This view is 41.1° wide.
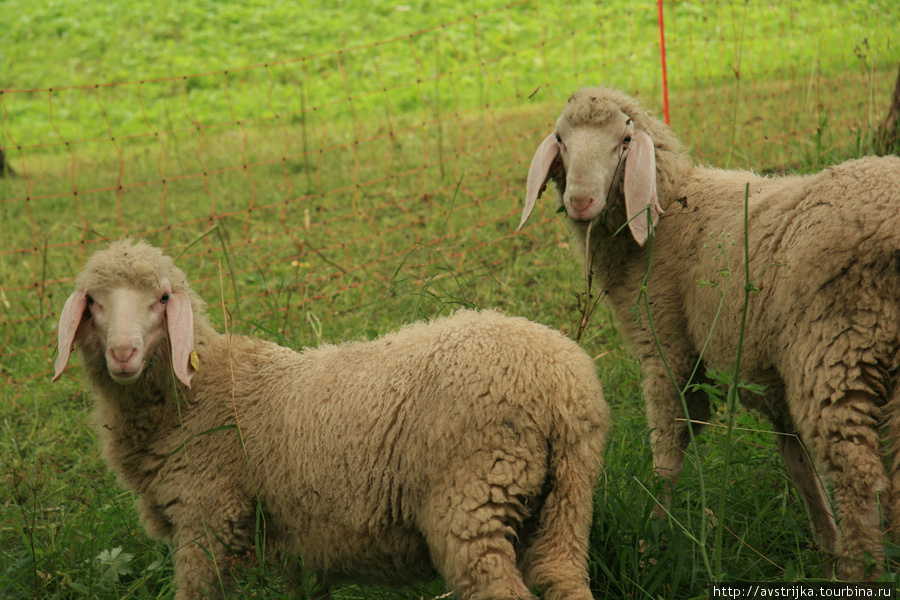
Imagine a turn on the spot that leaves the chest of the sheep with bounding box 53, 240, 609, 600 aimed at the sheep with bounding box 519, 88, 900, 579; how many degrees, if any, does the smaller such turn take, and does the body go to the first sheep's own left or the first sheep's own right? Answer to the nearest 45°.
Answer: approximately 135° to the first sheep's own right

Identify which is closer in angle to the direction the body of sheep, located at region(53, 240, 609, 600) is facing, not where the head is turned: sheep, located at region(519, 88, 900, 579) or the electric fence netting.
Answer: the electric fence netting

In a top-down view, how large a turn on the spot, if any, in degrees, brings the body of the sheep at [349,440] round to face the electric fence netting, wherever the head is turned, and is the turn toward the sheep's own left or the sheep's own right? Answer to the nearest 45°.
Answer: approximately 45° to the sheep's own right

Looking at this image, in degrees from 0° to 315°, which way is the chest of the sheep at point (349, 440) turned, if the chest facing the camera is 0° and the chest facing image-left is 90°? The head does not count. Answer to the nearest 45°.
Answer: approximately 135°
